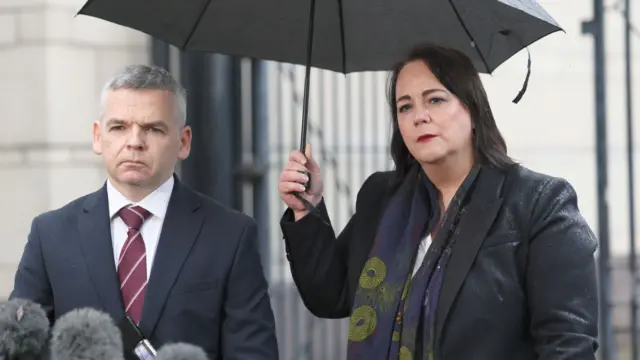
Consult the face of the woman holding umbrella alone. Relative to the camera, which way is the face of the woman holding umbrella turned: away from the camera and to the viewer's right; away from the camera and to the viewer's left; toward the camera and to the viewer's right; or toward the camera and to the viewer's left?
toward the camera and to the viewer's left

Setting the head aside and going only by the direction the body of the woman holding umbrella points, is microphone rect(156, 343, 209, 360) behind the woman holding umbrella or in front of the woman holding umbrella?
in front

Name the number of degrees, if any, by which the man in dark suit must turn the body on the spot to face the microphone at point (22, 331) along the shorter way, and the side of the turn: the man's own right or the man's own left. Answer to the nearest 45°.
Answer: approximately 45° to the man's own right

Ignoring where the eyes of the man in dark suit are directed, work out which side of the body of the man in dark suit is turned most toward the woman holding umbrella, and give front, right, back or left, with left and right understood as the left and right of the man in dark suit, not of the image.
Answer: left

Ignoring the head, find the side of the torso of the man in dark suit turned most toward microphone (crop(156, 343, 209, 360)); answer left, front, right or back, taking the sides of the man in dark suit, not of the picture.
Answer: front

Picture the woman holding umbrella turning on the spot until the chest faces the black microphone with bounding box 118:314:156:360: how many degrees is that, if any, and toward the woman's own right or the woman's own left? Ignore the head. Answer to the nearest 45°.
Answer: approximately 45° to the woman's own right

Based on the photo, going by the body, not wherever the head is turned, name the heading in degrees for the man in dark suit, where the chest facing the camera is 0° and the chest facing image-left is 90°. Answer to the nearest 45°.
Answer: approximately 0°

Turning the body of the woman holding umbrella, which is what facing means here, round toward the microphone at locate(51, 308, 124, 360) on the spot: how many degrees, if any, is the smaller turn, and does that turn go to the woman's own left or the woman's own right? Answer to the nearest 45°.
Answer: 0° — they already face it

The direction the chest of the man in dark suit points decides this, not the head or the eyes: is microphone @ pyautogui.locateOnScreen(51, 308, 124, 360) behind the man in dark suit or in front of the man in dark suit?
in front

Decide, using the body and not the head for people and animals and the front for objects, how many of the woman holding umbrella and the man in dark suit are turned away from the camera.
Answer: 0
